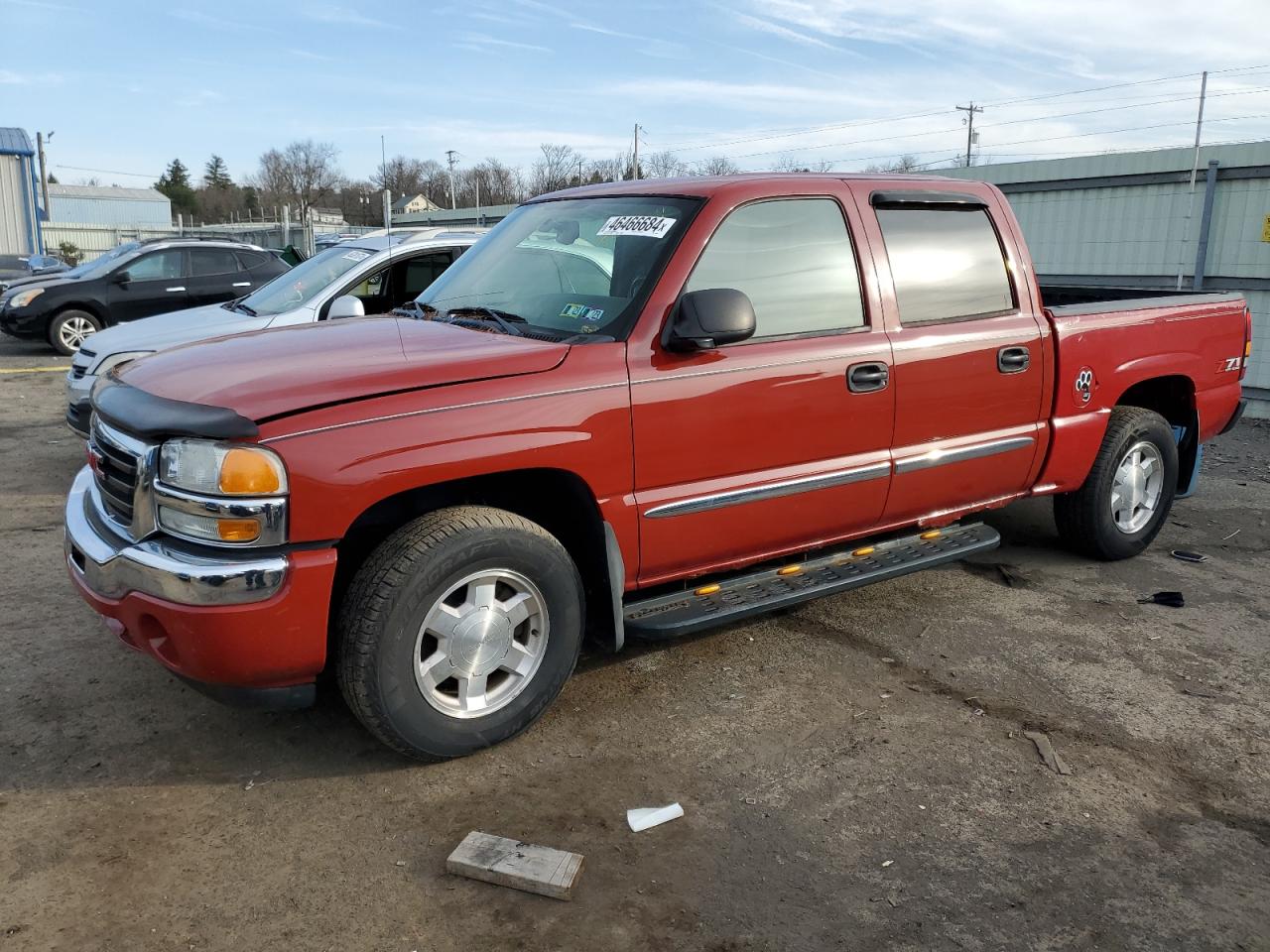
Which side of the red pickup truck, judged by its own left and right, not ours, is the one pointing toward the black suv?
right

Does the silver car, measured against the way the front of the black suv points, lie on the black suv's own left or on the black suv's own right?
on the black suv's own left

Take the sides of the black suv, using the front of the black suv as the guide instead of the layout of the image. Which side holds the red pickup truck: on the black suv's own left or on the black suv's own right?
on the black suv's own left

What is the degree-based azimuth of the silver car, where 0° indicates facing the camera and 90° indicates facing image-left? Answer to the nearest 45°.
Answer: approximately 45°

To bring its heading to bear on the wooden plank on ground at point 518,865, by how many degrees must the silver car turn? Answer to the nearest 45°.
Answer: approximately 45° to its left

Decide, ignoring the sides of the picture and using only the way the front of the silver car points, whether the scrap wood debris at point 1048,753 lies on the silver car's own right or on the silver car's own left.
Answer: on the silver car's own left

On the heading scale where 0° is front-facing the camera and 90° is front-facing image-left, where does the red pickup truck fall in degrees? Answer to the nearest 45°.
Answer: approximately 45°

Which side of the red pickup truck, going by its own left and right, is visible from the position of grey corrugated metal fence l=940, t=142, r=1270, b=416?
back

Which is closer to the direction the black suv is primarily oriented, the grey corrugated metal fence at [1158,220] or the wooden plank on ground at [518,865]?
the wooden plank on ground

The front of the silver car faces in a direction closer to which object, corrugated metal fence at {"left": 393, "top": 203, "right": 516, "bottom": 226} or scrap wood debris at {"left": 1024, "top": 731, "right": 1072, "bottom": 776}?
the scrap wood debris

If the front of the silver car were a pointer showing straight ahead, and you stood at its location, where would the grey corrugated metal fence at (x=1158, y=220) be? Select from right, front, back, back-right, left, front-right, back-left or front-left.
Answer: back-left
